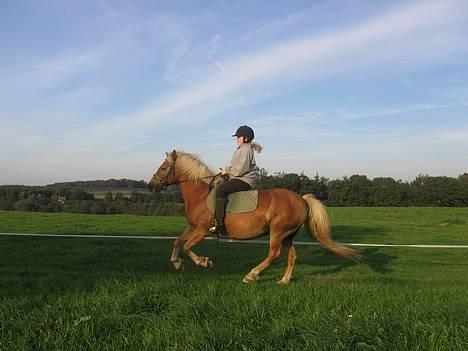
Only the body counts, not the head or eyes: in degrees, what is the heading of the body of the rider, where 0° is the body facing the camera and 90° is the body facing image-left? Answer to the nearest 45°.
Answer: approximately 90°

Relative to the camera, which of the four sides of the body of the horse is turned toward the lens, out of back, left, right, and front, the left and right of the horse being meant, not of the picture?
left

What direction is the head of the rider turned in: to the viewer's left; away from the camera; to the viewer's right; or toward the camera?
to the viewer's left
